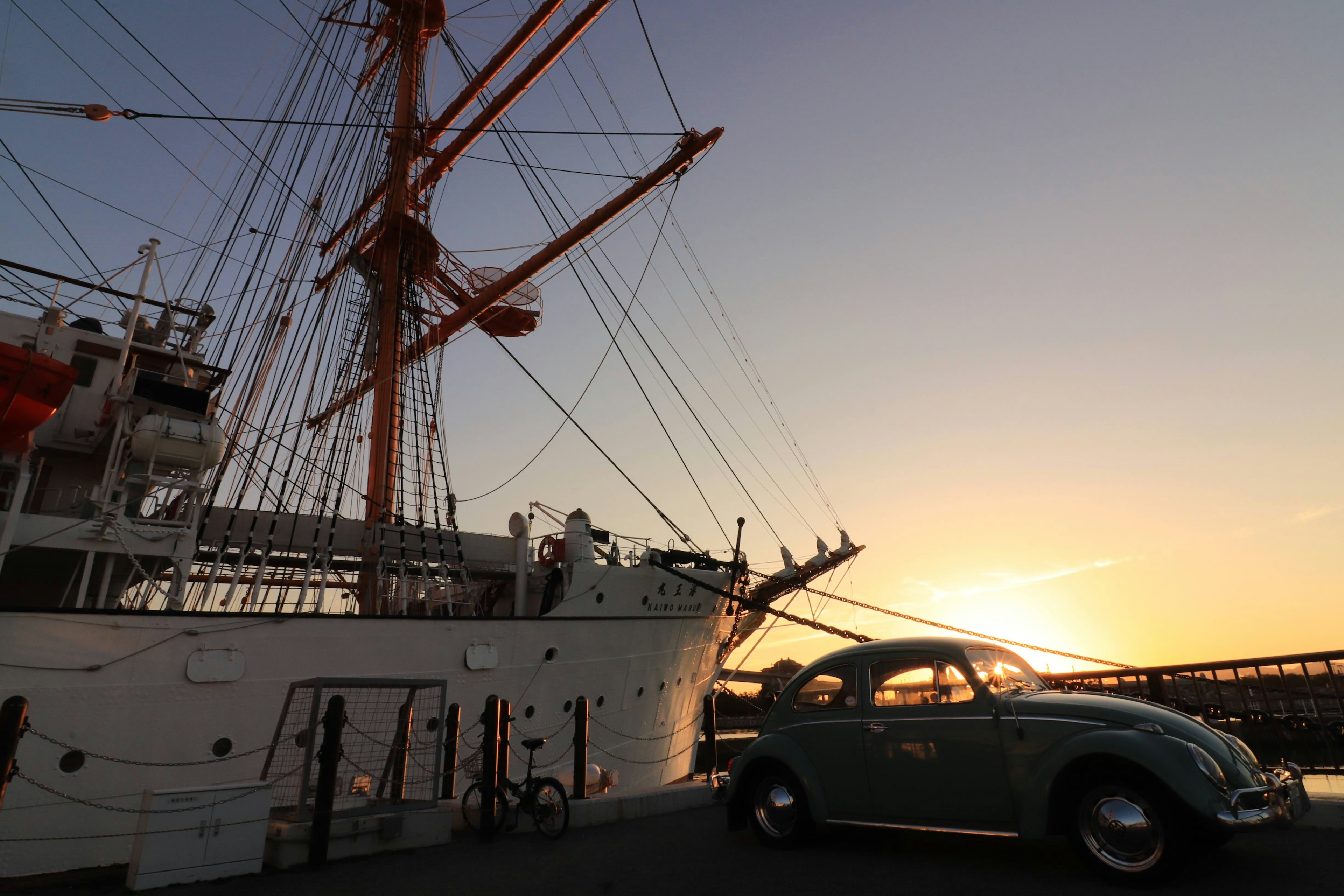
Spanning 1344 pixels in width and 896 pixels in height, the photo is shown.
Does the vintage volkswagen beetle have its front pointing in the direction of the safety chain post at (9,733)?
no

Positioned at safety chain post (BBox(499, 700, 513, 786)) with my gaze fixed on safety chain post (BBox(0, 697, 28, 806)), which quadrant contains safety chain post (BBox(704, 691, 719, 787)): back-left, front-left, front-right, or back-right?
back-left

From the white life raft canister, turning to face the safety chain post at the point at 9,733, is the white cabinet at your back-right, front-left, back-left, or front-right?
front-left

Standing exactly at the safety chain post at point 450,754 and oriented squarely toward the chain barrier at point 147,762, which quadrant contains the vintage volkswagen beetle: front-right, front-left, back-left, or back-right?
back-left

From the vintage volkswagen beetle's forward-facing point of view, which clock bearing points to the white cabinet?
The white cabinet is roughly at 4 o'clock from the vintage volkswagen beetle.

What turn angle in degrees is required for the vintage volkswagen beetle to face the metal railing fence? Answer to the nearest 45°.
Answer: approximately 90° to its left

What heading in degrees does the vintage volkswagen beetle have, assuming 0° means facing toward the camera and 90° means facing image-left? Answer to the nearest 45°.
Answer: approximately 315°

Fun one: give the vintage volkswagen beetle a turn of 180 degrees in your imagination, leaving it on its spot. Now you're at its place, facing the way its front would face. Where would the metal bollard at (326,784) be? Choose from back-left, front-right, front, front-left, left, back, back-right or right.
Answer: front-left

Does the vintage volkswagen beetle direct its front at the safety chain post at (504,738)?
no

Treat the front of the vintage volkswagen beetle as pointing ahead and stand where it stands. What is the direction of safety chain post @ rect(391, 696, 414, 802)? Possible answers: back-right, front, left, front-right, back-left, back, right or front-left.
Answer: back-right

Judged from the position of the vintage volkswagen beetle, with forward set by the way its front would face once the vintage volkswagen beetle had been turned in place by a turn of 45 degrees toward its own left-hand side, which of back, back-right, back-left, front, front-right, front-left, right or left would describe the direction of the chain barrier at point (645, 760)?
back-left

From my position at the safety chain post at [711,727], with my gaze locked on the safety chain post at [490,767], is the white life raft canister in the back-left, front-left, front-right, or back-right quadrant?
front-right

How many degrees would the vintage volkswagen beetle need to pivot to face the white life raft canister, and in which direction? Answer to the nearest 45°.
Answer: approximately 135° to its right

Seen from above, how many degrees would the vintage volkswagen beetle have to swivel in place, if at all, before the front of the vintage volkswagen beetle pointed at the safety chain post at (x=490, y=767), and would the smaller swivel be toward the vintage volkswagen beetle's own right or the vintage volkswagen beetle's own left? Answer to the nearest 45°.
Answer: approximately 135° to the vintage volkswagen beetle's own right

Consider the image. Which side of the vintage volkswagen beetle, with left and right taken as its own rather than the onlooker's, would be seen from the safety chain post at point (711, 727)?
back
